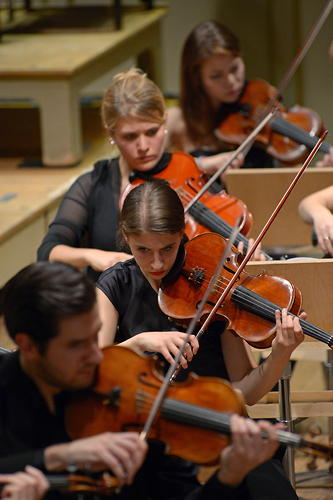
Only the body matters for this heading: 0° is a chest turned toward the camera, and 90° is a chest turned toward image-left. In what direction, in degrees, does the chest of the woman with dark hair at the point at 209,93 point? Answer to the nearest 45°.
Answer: approximately 315°

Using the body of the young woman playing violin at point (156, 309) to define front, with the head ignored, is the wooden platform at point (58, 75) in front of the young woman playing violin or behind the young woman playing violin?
behind

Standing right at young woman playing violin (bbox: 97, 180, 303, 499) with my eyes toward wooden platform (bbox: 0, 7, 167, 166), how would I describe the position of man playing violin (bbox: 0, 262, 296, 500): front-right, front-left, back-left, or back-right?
back-left

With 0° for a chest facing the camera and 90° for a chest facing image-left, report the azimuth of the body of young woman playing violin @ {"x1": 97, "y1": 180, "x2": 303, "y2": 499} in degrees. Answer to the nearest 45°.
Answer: approximately 315°

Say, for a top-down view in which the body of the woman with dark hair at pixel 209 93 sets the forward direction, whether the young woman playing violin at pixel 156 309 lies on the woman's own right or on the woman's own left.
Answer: on the woman's own right
